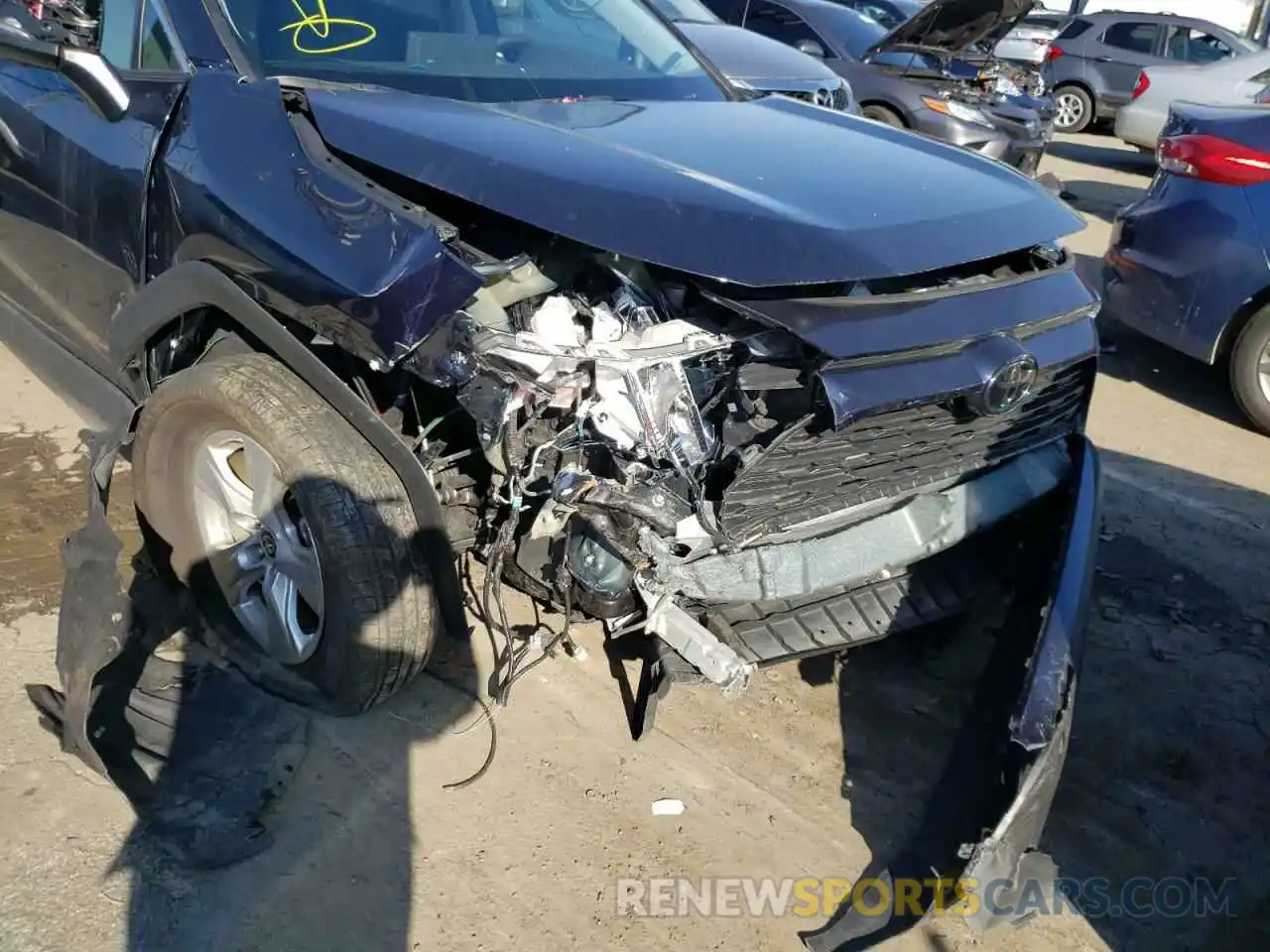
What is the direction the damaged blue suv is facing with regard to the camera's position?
facing the viewer and to the right of the viewer

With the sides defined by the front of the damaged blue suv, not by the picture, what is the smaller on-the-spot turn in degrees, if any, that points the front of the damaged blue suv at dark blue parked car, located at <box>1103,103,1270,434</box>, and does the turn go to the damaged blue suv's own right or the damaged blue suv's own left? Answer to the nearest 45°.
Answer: approximately 90° to the damaged blue suv's own left

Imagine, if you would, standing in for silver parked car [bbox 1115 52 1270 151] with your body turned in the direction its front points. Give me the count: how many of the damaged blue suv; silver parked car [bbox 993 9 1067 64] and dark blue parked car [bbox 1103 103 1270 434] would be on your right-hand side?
2

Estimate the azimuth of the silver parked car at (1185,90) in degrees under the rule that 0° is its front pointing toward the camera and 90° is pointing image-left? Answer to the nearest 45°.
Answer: approximately 270°

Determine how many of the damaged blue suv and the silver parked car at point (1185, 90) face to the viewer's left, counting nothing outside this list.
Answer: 0

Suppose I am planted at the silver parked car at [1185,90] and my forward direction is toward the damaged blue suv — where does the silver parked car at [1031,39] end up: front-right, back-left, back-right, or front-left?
back-right

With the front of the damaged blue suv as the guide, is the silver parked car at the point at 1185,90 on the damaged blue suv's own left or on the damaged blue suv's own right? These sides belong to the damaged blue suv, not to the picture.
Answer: on the damaged blue suv's own left

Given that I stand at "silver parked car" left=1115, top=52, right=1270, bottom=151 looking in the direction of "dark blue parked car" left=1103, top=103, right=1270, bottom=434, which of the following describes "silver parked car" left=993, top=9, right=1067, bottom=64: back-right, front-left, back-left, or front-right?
back-right
